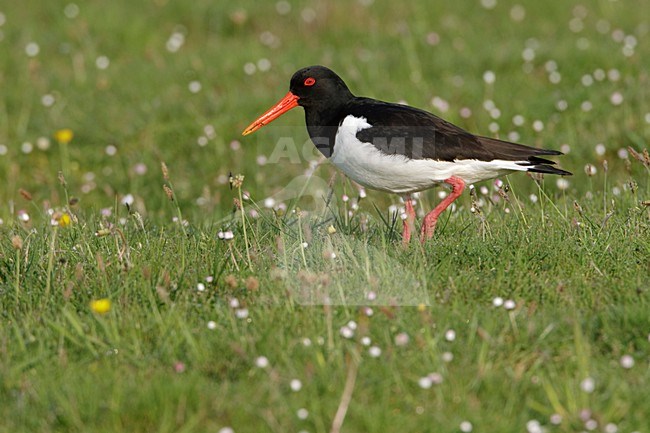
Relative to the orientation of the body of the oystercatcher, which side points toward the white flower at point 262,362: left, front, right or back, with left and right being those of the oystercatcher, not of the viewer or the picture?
left

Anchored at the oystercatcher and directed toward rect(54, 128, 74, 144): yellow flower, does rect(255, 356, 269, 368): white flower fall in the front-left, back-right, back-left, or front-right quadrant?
back-left

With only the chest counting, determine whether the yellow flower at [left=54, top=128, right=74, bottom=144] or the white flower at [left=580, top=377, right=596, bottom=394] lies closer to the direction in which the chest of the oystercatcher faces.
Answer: the yellow flower

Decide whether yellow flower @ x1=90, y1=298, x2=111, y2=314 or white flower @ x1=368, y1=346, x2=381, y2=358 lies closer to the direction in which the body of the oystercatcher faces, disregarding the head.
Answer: the yellow flower

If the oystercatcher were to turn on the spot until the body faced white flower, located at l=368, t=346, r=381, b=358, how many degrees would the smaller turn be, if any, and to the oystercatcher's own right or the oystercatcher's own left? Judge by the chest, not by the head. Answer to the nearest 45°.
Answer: approximately 90° to the oystercatcher's own left

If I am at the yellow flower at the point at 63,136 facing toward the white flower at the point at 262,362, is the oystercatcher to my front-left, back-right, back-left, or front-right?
front-left

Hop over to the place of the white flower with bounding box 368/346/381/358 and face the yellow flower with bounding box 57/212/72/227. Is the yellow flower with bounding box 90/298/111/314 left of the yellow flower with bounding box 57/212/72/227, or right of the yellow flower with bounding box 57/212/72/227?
left

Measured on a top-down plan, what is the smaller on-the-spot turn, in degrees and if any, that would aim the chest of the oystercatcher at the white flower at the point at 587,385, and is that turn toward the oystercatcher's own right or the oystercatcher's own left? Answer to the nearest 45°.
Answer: approximately 90° to the oystercatcher's own left

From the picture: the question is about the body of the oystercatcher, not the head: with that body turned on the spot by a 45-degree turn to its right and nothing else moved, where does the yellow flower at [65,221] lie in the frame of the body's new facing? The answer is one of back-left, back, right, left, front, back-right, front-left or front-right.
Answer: front-left

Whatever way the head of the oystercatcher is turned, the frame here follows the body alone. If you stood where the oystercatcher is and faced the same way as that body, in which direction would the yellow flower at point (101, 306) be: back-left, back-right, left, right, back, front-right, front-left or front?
front-left

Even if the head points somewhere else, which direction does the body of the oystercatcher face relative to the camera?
to the viewer's left

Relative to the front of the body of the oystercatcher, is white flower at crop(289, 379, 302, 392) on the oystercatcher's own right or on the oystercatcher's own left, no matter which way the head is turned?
on the oystercatcher's own left

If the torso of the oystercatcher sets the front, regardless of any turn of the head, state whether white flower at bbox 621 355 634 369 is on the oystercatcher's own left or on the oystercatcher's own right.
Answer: on the oystercatcher's own left

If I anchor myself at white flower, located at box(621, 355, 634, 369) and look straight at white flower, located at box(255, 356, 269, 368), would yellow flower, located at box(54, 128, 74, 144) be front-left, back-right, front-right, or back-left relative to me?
front-right
